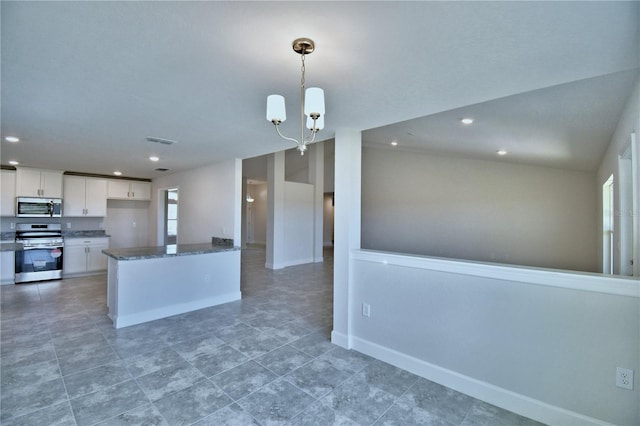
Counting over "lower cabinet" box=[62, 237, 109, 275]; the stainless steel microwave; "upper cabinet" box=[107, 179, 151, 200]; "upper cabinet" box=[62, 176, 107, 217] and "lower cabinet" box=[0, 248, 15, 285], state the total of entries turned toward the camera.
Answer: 5

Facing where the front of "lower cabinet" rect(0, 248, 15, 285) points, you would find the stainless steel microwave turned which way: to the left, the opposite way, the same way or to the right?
the same way

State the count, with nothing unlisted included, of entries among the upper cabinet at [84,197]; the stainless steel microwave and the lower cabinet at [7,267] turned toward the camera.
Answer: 3

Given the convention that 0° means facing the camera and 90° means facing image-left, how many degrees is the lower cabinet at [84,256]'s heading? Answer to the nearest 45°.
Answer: approximately 0°

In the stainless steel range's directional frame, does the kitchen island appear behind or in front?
in front

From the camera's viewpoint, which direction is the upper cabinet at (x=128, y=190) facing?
toward the camera

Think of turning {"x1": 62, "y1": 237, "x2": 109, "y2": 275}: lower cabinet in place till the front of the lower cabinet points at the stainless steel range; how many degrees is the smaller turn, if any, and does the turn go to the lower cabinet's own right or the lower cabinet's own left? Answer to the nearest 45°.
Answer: approximately 90° to the lower cabinet's own right

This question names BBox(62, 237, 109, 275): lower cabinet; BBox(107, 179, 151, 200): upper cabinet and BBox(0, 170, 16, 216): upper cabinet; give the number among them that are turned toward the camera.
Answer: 3

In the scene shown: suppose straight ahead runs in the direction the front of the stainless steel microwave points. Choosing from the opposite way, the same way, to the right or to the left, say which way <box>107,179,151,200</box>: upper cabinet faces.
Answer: the same way

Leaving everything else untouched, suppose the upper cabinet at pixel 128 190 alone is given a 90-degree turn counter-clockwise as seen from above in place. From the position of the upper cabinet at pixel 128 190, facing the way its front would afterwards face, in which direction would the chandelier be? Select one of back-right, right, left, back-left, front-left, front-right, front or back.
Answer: right

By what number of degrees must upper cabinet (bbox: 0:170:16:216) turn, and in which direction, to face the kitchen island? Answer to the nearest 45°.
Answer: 0° — it already faces it

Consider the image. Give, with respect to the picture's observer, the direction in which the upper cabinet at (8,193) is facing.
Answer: facing the viewer

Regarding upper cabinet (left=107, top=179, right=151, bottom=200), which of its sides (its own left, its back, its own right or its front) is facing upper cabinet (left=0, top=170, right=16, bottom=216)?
right

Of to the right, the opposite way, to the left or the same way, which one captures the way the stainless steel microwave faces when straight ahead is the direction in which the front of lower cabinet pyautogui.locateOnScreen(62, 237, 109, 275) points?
the same way

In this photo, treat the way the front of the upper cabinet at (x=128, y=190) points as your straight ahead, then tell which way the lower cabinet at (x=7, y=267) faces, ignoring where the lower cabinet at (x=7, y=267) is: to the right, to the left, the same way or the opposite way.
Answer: the same way

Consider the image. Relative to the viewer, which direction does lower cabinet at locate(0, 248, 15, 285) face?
toward the camera

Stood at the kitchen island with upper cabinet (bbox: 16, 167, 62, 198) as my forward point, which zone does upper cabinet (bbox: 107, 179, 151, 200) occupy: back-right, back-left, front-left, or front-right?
front-right
